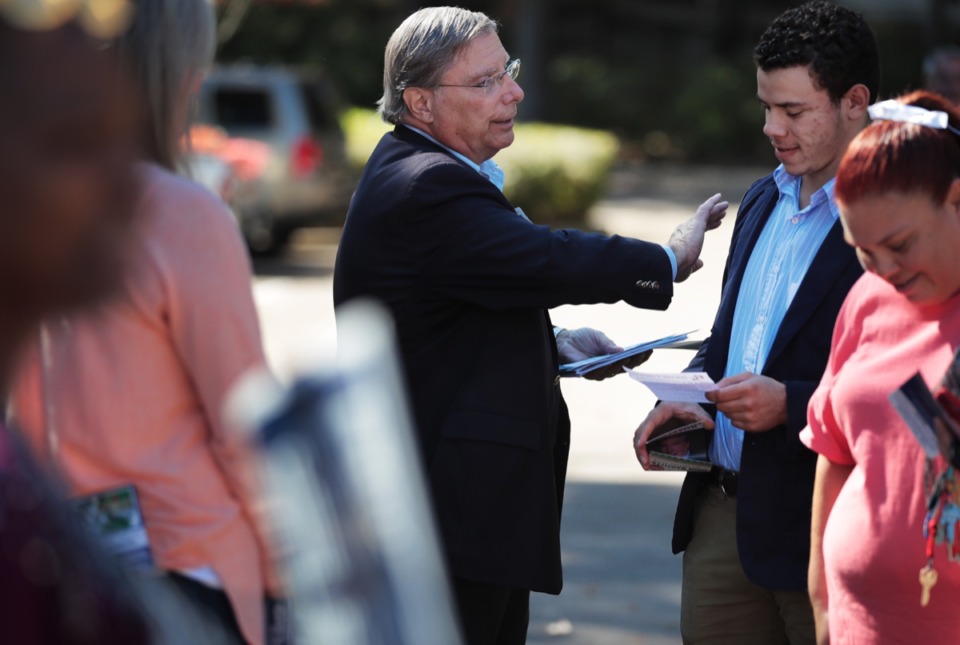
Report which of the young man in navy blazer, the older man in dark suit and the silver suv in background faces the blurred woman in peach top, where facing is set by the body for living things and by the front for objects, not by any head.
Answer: the young man in navy blazer

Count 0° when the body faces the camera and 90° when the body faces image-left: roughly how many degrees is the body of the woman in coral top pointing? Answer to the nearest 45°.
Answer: approximately 45°

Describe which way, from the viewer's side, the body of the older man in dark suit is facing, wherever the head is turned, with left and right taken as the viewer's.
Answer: facing to the right of the viewer

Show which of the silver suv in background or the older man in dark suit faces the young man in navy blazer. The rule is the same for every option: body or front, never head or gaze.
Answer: the older man in dark suit

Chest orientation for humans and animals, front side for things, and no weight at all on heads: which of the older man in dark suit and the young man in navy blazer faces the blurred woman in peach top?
the young man in navy blazer

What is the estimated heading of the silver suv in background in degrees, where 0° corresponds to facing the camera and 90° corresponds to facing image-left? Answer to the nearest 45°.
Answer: approximately 135°

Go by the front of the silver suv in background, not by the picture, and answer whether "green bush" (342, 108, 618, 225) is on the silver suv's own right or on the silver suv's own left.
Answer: on the silver suv's own right

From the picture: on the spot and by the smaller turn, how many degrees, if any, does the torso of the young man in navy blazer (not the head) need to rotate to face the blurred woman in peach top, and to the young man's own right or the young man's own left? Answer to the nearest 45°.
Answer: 0° — they already face them

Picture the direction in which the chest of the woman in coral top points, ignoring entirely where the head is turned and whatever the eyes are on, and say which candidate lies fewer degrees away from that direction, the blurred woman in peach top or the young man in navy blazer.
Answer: the blurred woman in peach top

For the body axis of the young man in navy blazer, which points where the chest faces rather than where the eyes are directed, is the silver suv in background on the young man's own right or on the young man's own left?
on the young man's own right

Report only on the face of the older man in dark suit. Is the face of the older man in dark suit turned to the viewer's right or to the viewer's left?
to the viewer's right

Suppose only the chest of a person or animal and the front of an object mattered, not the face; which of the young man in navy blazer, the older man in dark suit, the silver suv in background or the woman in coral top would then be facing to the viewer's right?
the older man in dark suit

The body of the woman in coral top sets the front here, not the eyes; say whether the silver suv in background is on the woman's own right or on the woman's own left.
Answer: on the woman's own right

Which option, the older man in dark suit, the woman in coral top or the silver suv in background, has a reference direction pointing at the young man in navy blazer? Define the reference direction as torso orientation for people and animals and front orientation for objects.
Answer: the older man in dark suit

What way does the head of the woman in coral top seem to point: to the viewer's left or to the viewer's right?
to the viewer's left
